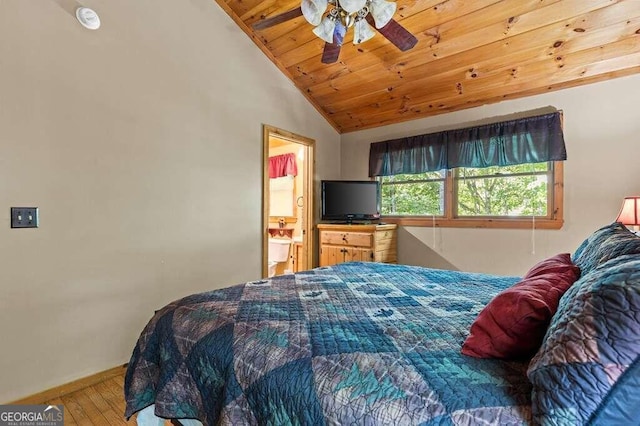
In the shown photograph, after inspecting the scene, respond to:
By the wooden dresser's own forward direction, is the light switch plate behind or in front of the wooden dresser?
in front

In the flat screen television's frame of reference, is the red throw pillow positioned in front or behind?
in front

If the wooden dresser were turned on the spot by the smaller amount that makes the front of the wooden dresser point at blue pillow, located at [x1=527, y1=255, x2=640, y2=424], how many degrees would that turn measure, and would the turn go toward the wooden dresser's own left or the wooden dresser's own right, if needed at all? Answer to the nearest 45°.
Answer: approximately 45° to the wooden dresser's own left

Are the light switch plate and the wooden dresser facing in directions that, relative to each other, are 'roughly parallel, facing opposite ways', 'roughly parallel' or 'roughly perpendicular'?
roughly perpendicular

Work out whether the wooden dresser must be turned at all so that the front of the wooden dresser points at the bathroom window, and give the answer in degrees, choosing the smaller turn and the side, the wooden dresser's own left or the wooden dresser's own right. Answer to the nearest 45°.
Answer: approximately 90° to the wooden dresser's own right

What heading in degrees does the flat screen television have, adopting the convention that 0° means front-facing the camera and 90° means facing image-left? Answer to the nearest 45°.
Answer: approximately 0°

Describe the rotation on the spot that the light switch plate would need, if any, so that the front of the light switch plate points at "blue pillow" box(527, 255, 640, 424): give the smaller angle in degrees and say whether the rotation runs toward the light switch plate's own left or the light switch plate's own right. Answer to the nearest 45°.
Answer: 0° — it already faces it

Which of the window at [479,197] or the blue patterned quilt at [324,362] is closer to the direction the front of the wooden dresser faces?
the blue patterned quilt

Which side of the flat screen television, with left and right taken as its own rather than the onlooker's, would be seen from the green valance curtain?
left
